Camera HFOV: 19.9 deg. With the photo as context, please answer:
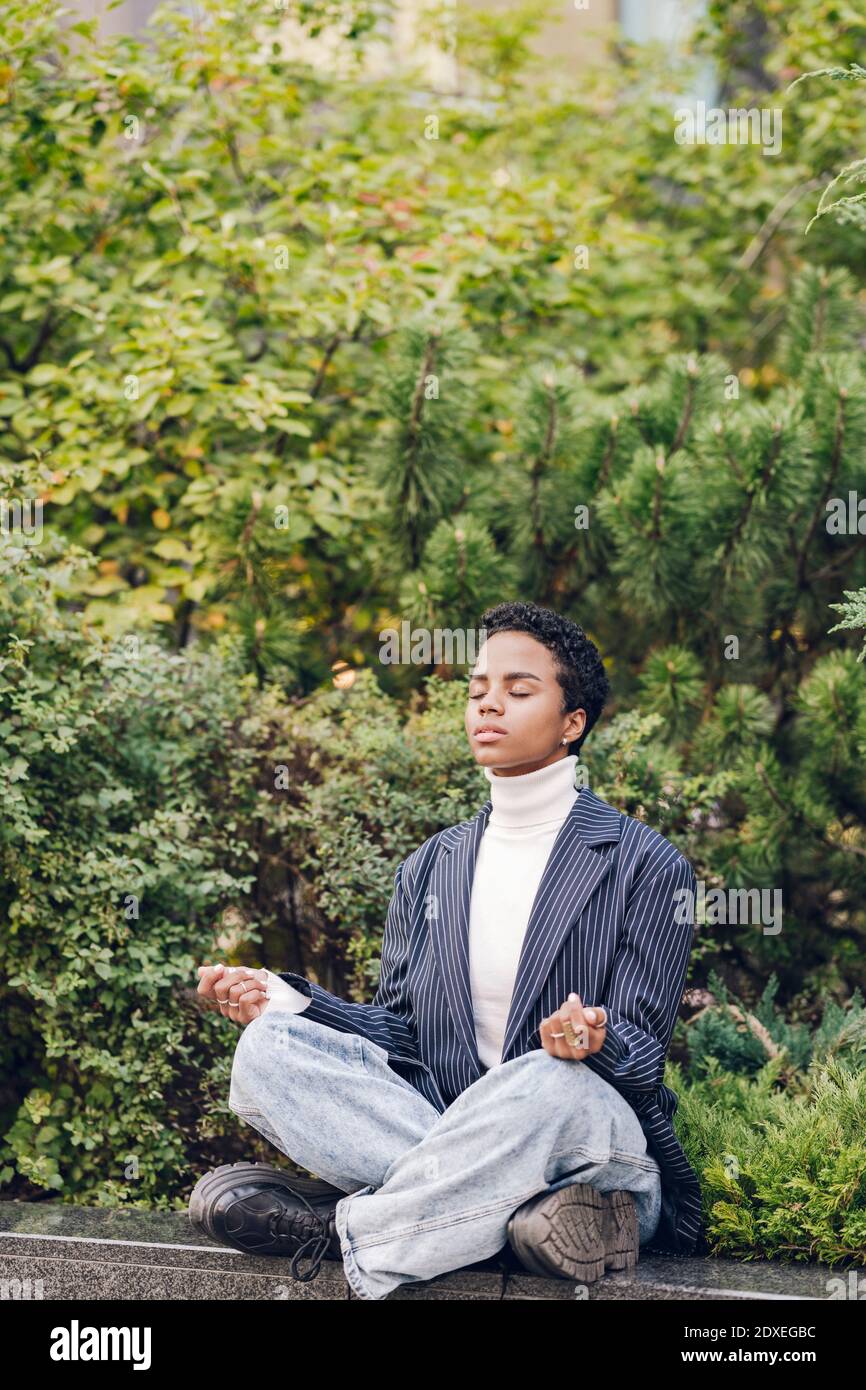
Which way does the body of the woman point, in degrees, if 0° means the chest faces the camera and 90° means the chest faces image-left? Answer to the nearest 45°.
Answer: approximately 45°
